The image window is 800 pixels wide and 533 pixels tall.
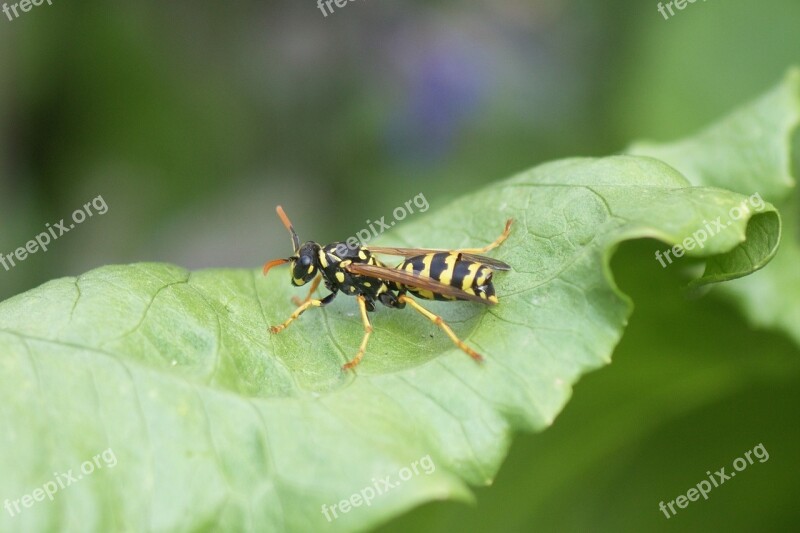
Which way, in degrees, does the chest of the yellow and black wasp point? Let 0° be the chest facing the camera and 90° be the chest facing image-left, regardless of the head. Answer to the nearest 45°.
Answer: approximately 90°

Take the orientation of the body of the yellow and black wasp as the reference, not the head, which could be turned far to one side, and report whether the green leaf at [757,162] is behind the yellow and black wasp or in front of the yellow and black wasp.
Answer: behind
